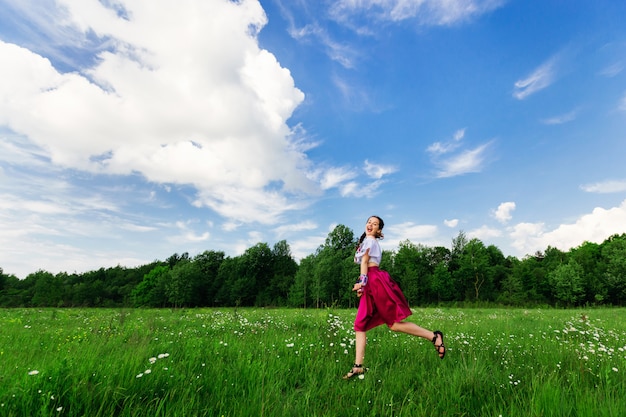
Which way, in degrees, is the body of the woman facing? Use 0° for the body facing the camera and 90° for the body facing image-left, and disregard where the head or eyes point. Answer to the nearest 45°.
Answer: approximately 90°
